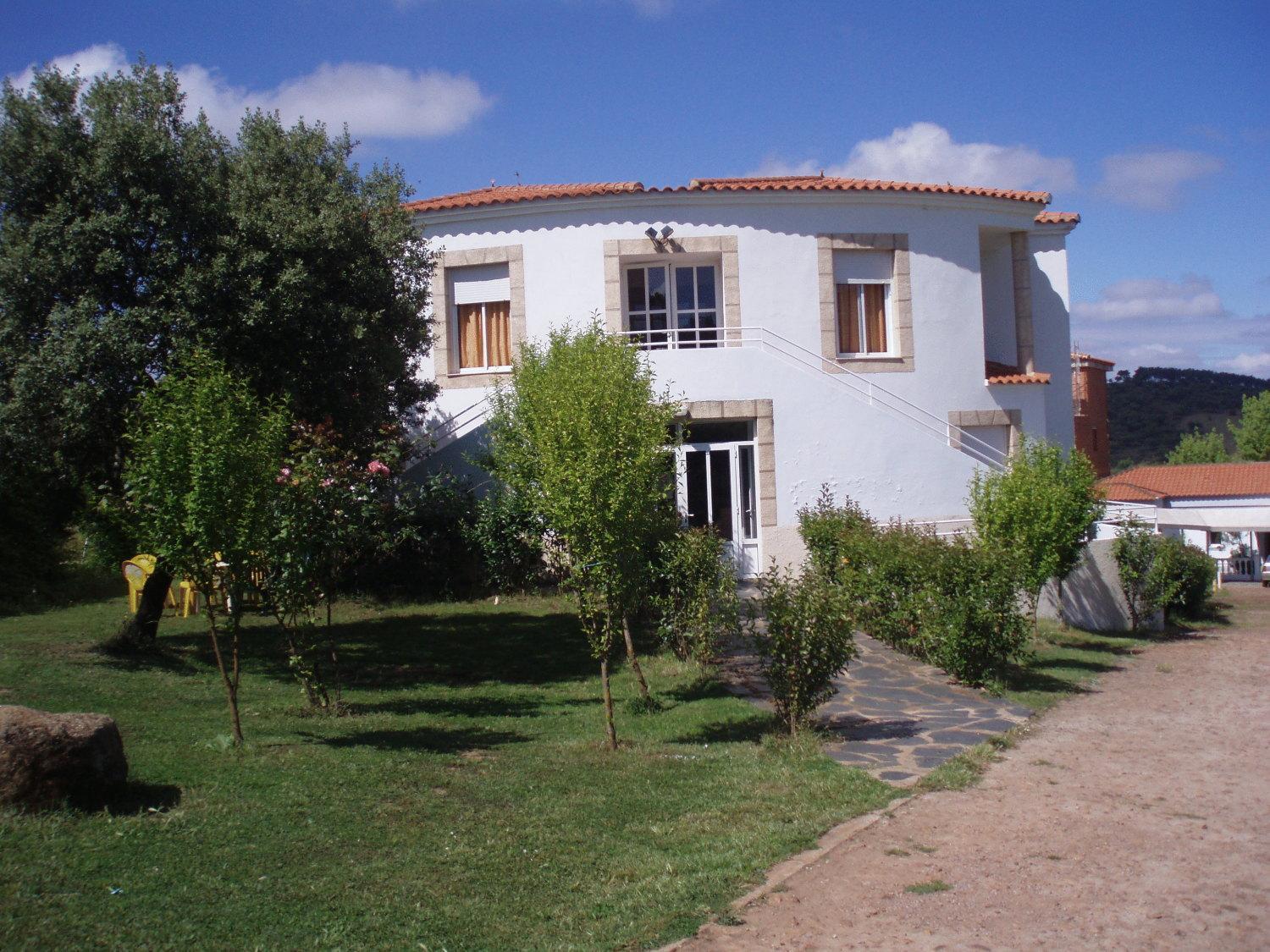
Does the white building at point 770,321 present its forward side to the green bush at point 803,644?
yes

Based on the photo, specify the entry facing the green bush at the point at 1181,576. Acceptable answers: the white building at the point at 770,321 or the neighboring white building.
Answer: the neighboring white building

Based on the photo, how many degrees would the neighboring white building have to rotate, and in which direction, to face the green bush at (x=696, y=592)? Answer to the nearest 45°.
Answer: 0° — it already faces it

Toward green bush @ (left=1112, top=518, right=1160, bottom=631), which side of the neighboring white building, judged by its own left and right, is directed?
front

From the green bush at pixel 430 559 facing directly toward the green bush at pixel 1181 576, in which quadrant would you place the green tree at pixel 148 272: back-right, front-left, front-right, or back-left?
back-right

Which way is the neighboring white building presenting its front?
toward the camera

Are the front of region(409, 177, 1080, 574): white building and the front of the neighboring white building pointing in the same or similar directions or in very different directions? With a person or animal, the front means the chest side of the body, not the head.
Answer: same or similar directions

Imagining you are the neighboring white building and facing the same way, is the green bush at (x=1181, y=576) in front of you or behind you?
in front

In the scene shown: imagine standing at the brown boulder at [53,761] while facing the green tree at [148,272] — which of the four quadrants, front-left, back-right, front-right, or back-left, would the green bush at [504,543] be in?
front-right

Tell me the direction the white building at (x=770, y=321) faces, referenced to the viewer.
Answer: facing the viewer

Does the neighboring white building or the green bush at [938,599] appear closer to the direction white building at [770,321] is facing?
the green bush

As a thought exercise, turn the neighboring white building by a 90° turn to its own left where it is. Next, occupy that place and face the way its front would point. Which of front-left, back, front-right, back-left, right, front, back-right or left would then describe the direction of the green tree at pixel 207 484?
right

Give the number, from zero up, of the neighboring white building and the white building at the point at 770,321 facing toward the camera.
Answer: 2

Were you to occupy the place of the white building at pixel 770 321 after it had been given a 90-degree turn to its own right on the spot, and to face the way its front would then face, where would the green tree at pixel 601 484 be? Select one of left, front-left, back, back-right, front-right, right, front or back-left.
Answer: left

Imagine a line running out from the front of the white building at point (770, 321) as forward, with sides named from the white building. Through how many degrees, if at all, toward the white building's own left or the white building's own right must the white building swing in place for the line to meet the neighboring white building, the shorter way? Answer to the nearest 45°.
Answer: approximately 135° to the white building's own left
